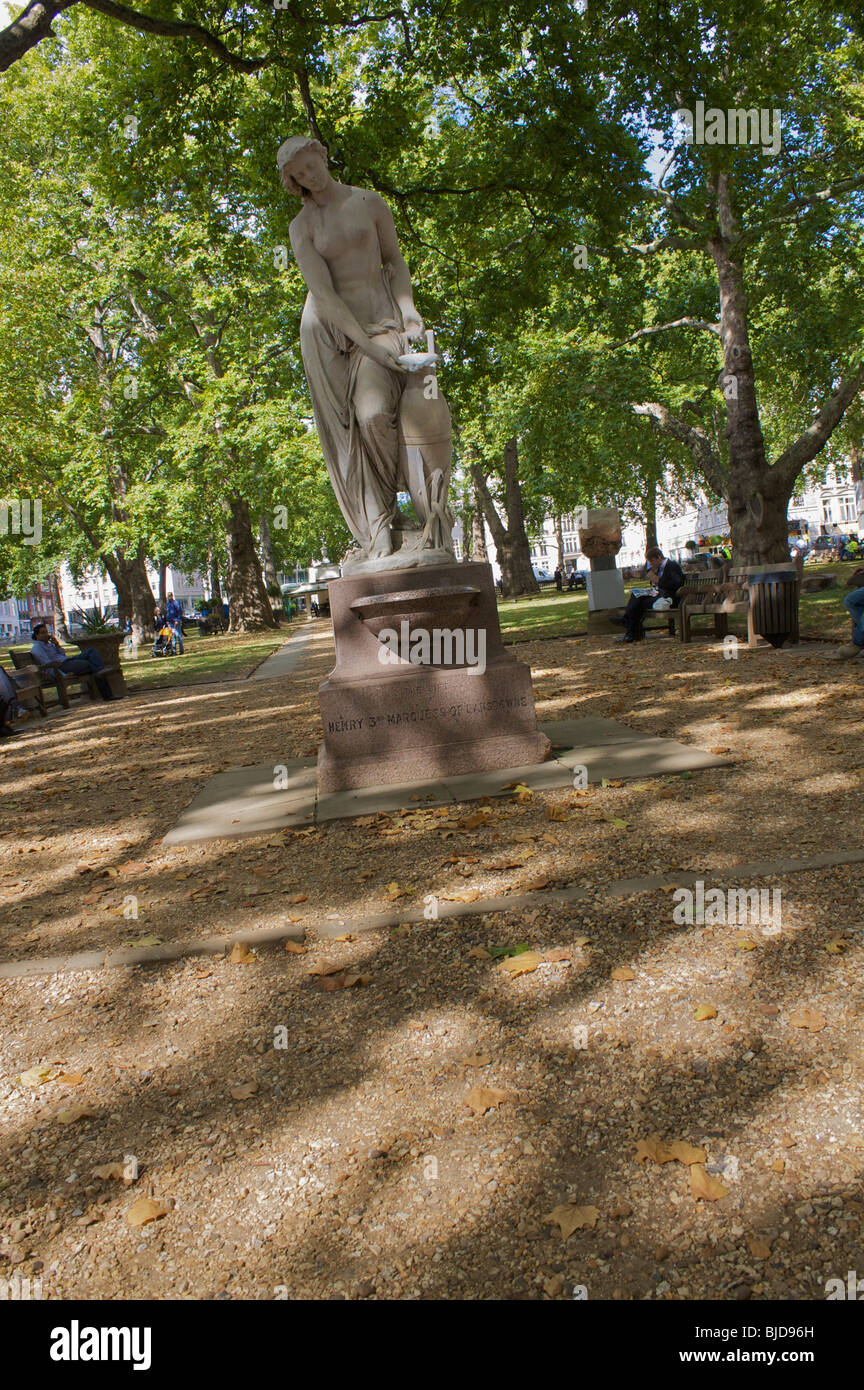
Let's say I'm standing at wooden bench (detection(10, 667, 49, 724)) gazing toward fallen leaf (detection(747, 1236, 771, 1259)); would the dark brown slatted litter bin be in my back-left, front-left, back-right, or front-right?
front-left

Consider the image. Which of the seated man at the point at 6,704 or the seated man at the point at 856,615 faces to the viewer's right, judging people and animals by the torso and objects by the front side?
the seated man at the point at 6,704

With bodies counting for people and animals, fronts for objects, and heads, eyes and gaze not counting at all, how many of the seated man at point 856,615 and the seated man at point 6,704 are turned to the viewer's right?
1

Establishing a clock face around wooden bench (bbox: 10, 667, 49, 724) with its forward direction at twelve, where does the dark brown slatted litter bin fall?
The dark brown slatted litter bin is roughly at 12 o'clock from the wooden bench.

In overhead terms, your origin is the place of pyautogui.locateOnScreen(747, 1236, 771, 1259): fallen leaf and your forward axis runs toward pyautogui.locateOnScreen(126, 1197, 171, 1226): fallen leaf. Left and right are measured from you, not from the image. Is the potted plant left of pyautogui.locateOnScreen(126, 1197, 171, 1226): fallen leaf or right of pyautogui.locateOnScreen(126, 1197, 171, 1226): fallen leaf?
right

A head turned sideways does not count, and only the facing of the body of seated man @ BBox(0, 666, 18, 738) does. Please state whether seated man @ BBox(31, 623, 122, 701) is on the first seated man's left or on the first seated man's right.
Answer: on the first seated man's left

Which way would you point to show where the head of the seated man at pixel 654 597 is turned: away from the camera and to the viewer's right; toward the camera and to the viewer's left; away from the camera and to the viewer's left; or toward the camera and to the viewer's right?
toward the camera and to the viewer's left

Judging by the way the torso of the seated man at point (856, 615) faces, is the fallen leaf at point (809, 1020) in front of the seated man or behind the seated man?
in front

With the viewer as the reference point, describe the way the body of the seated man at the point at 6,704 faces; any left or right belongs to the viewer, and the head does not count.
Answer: facing to the right of the viewer

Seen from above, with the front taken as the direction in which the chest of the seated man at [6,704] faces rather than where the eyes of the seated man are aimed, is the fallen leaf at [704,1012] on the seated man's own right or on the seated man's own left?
on the seated man's own right

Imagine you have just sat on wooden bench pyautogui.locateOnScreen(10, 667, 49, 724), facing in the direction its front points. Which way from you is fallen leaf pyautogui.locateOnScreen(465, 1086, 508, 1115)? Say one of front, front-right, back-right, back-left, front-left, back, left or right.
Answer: front-right

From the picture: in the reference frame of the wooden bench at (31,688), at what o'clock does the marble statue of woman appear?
The marble statue of woman is roughly at 1 o'clock from the wooden bench.

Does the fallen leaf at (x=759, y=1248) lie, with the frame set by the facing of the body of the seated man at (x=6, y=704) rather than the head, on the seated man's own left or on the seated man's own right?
on the seated man's own right

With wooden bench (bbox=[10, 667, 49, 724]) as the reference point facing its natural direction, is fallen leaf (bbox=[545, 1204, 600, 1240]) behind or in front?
in front

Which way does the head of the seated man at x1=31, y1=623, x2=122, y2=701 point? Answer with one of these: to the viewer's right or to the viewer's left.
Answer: to the viewer's right

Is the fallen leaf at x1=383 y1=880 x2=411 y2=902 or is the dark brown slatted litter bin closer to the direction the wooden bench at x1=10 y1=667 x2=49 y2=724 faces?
the dark brown slatted litter bin

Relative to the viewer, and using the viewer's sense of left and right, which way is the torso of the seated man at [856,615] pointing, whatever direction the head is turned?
facing the viewer and to the left of the viewer

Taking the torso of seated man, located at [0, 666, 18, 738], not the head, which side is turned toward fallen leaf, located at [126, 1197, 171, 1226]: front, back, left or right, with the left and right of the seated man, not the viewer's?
right

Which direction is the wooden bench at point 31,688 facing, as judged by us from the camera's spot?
facing the viewer and to the right of the viewer
